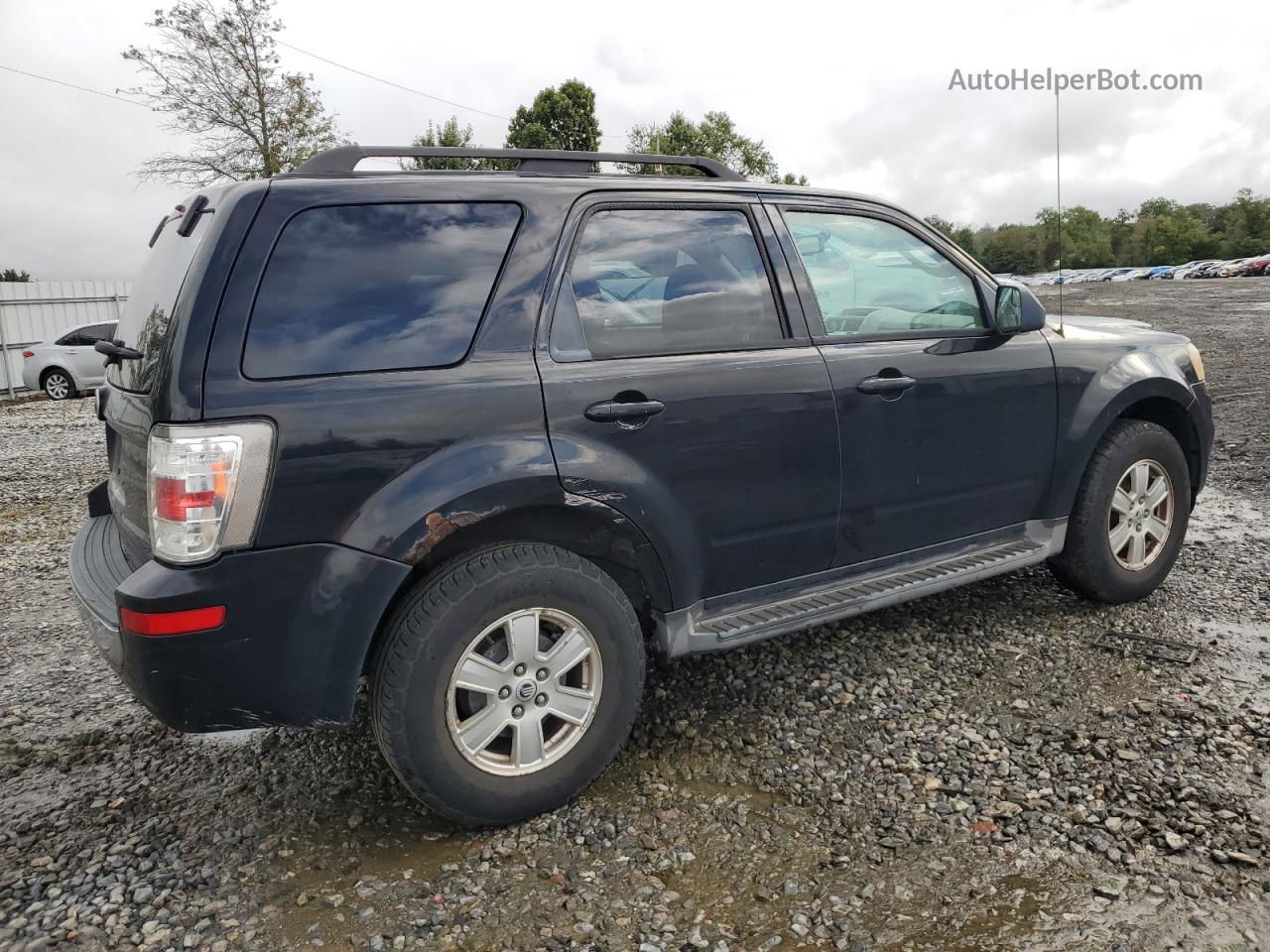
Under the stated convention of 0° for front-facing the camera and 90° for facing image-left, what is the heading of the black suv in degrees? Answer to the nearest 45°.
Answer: approximately 225°

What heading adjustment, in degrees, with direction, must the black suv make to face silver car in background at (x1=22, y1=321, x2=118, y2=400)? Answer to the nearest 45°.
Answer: approximately 90° to its left

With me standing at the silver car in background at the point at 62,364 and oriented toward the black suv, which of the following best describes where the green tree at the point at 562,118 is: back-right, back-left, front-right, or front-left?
back-left

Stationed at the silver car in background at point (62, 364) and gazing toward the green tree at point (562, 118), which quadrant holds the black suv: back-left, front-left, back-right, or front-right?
back-right

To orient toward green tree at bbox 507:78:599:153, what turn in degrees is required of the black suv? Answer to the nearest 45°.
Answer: approximately 45° to its left
